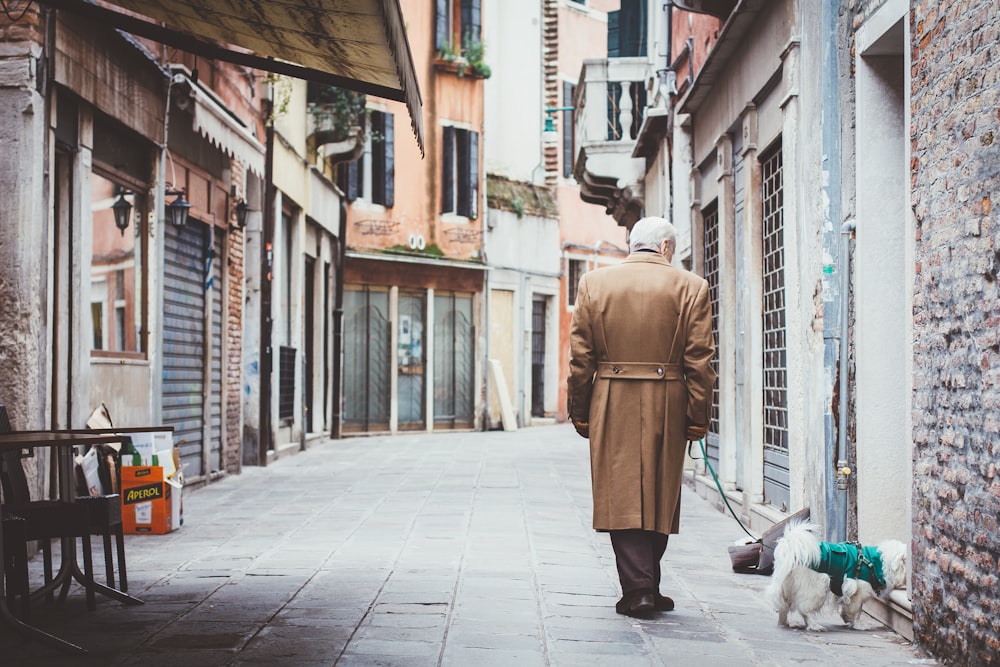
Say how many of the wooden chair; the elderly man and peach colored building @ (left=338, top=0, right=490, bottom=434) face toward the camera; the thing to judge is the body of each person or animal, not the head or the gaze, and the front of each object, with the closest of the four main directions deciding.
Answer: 1

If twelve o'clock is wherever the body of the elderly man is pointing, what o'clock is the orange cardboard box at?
The orange cardboard box is roughly at 10 o'clock from the elderly man.

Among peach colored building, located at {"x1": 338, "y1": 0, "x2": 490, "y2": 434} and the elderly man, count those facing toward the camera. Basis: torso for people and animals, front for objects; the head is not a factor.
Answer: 1

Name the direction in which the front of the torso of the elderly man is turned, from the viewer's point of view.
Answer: away from the camera

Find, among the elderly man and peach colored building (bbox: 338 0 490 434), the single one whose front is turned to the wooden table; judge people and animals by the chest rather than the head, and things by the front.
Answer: the peach colored building

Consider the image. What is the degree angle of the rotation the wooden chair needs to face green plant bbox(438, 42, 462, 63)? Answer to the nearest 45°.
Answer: approximately 45° to its left

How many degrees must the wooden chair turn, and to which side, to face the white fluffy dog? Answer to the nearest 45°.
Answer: approximately 45° to its right

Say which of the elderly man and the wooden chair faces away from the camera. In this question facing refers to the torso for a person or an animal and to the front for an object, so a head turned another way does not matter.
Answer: the elderly man

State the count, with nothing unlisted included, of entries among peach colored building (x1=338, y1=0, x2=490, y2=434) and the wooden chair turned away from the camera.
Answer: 0

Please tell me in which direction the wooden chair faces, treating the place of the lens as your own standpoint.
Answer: facing to the right of the viewer

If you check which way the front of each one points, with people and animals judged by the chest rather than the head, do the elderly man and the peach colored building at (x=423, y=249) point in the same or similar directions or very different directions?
very different directions

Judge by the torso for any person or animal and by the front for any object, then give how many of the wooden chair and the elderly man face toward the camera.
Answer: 0

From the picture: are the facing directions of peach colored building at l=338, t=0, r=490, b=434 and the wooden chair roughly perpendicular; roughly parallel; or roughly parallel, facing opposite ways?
roughly perpendicular

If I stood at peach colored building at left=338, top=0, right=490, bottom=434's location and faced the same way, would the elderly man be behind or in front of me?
in front

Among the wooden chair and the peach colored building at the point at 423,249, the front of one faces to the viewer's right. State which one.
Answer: the wooden chair

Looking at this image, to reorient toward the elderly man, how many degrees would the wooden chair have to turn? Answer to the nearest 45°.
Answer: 0° — it already faces them
